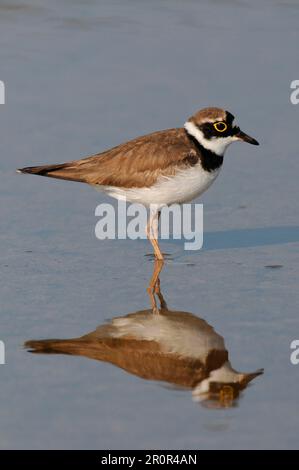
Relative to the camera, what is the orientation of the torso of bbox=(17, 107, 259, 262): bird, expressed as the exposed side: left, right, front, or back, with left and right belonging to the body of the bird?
right
